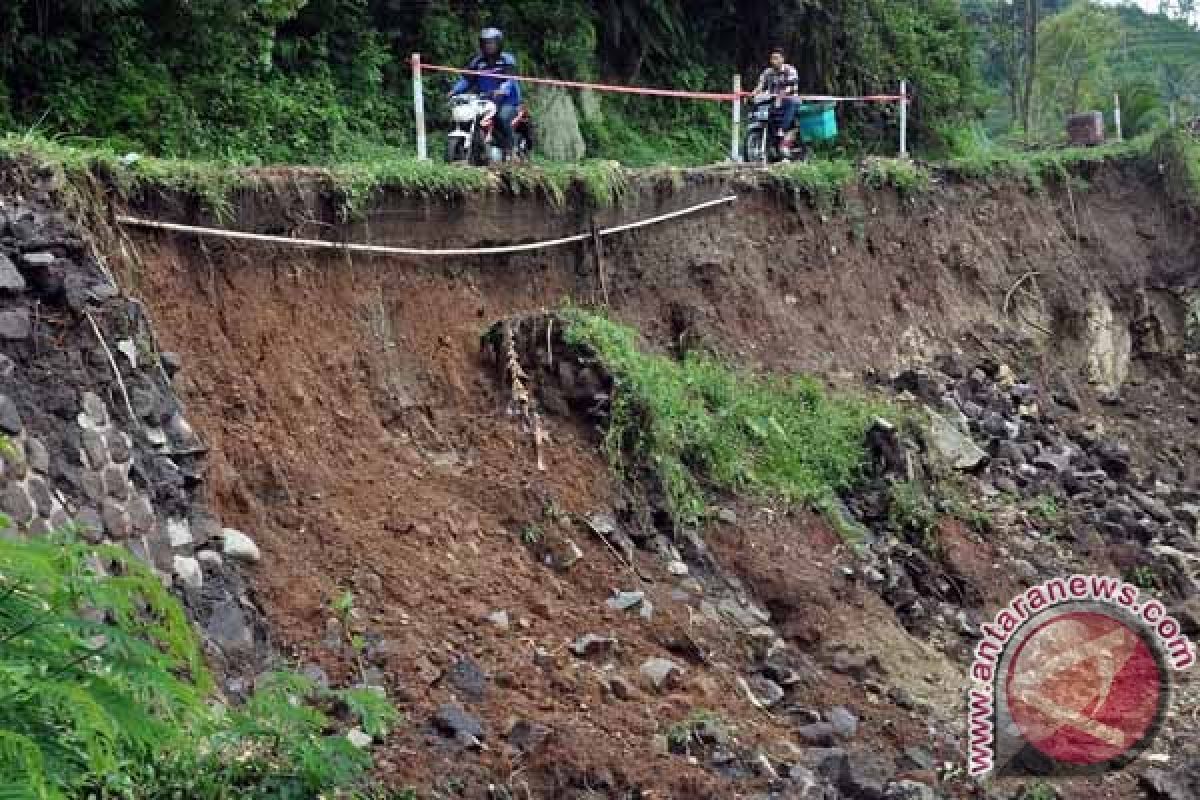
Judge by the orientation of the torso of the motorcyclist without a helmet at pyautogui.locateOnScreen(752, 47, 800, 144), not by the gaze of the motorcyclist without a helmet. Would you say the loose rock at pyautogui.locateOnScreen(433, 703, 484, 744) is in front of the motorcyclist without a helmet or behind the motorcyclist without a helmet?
in front

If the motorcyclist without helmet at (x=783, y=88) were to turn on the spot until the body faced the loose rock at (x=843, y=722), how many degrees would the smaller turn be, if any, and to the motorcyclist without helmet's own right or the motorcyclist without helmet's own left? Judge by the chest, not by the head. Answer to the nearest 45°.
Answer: approximately 45° to the motorcyclist without helmet's own left

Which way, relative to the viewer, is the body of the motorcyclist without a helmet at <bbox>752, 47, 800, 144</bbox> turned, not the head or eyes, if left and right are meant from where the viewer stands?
facing the viewer and to the left of the viewer

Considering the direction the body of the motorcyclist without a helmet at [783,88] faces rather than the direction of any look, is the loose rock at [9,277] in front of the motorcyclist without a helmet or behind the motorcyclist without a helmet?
in front

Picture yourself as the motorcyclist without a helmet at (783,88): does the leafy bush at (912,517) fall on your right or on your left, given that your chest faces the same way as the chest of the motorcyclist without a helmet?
on your left

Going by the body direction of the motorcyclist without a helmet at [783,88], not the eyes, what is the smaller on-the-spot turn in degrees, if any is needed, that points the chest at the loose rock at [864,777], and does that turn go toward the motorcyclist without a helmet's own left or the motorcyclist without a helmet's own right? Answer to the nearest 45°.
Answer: approximately 45° to the motorcyclist without a helmet's own left

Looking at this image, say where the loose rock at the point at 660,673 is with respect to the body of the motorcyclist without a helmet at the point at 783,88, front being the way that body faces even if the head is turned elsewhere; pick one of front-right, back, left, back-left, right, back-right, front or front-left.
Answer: front-left

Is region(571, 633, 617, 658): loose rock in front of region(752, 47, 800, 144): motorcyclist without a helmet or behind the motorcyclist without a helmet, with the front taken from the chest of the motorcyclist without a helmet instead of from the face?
in front

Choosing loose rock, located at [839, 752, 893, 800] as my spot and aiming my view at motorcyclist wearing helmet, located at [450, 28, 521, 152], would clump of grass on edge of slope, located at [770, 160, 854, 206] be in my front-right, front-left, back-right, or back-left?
front-right

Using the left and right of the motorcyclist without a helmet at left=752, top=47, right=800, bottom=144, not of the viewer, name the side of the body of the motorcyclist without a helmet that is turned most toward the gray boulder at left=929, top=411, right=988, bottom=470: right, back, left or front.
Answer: left
